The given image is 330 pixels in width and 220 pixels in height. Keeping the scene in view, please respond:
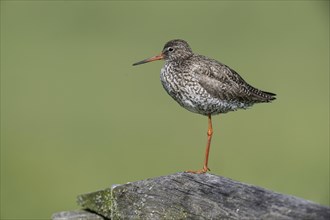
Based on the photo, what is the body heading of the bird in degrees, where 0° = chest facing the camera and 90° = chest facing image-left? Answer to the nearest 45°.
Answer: approximately 90°
